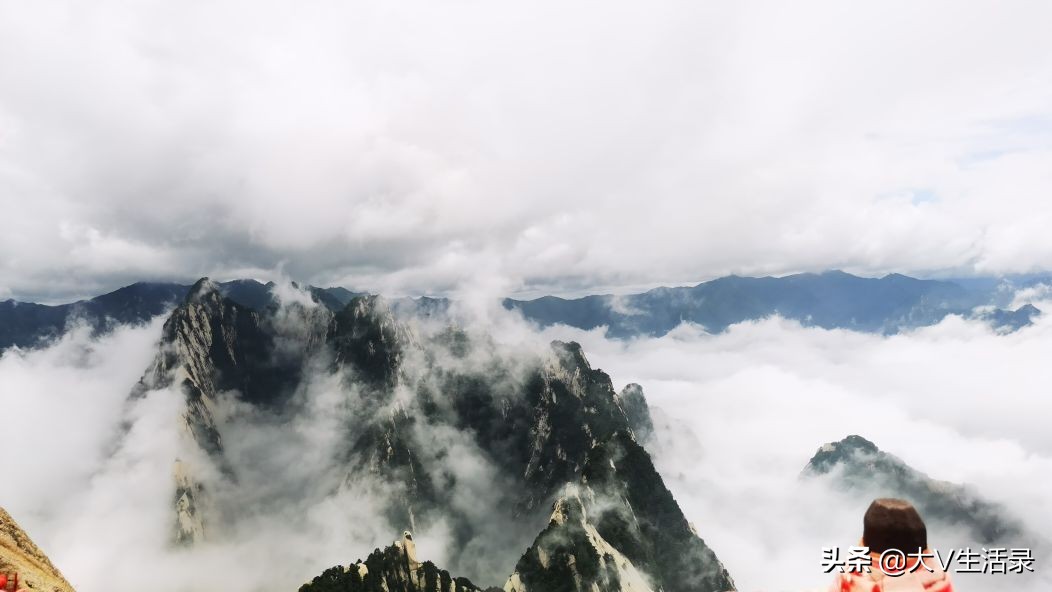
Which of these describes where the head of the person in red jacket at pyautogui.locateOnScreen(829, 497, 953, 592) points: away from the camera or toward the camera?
away from the camera
